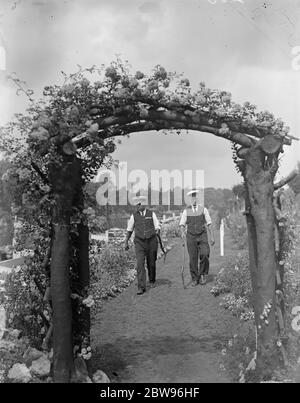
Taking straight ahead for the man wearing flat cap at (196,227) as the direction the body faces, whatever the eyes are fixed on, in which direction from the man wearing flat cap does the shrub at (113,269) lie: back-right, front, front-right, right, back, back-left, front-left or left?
back-right

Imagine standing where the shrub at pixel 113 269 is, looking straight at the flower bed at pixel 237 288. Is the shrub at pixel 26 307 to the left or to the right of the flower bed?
right

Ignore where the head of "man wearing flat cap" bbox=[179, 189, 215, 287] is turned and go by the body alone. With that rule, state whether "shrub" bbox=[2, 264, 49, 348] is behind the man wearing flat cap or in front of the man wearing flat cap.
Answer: in front

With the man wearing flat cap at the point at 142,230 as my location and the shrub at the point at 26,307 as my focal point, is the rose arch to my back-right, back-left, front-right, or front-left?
front-left

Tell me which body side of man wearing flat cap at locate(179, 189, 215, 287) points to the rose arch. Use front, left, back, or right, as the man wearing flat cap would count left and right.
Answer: front

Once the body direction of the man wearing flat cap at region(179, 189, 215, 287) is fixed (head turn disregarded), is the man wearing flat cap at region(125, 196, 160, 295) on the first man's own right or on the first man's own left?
on the first man's own right

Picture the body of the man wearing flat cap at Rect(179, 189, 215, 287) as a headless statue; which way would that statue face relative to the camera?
toward the camera
